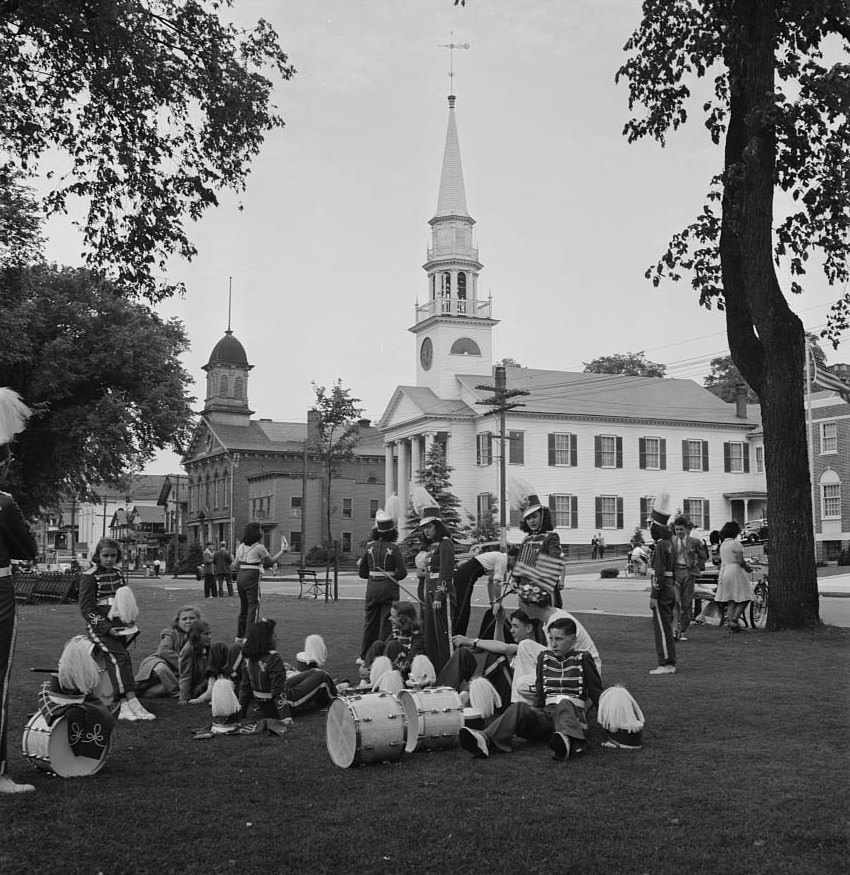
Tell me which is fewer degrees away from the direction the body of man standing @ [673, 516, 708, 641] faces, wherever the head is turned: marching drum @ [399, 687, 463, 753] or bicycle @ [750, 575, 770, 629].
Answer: the marching drum

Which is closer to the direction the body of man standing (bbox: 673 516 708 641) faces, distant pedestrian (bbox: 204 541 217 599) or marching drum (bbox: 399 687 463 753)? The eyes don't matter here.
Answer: the marching drum

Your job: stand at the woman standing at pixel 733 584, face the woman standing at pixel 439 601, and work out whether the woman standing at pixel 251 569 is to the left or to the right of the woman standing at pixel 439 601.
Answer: right

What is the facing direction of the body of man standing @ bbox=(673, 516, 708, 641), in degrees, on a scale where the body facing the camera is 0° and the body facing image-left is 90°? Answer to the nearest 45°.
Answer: approximately 0°

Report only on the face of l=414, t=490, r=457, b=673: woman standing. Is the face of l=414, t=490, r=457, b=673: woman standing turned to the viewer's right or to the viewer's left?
to the viewer's left

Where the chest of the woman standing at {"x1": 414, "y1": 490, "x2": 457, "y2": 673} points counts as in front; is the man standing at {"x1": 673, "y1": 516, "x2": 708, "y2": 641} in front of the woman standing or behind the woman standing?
behind

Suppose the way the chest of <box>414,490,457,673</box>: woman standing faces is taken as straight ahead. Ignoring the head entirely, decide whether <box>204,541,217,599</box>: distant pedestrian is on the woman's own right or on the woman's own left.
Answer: on the woman's own right

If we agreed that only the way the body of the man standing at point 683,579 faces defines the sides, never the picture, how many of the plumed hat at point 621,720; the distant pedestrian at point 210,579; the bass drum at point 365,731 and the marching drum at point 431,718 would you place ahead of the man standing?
3
